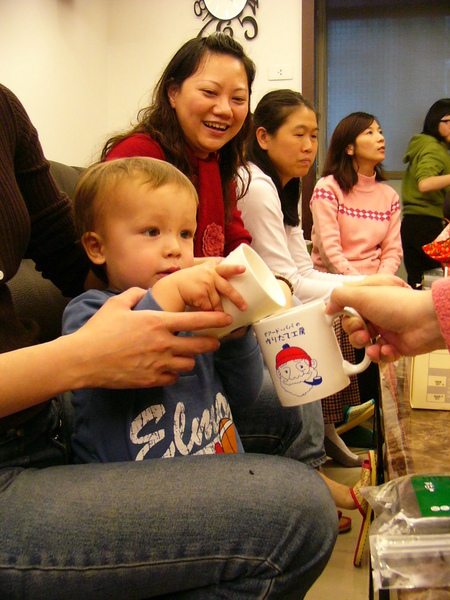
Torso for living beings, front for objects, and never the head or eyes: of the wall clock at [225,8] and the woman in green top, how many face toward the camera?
1

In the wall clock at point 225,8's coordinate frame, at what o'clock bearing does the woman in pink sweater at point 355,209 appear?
The woman in pink sweater is roughly at 11 o'clock from the wall clock.

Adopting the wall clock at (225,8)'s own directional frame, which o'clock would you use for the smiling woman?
The smiling woman is roughly at 12 o'clock from the wall clock.

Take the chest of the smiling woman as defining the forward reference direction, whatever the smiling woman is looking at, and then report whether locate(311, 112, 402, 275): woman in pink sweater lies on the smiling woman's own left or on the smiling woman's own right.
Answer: on the smiling woman's own left

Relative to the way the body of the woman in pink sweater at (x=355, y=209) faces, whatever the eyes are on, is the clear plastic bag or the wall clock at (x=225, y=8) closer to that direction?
the clear plastic bag
